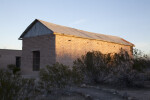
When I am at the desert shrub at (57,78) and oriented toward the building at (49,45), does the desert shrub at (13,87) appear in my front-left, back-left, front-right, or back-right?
back-left

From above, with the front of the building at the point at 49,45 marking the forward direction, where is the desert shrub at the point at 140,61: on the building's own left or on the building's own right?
on the building's own left

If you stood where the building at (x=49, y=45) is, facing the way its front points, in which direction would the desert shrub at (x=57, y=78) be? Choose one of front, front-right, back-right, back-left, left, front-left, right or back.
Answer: front-left

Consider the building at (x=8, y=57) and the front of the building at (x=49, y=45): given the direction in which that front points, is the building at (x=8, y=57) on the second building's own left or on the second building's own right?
on the second building's own right

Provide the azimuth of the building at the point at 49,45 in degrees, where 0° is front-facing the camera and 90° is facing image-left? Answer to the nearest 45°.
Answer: approximately 45°
